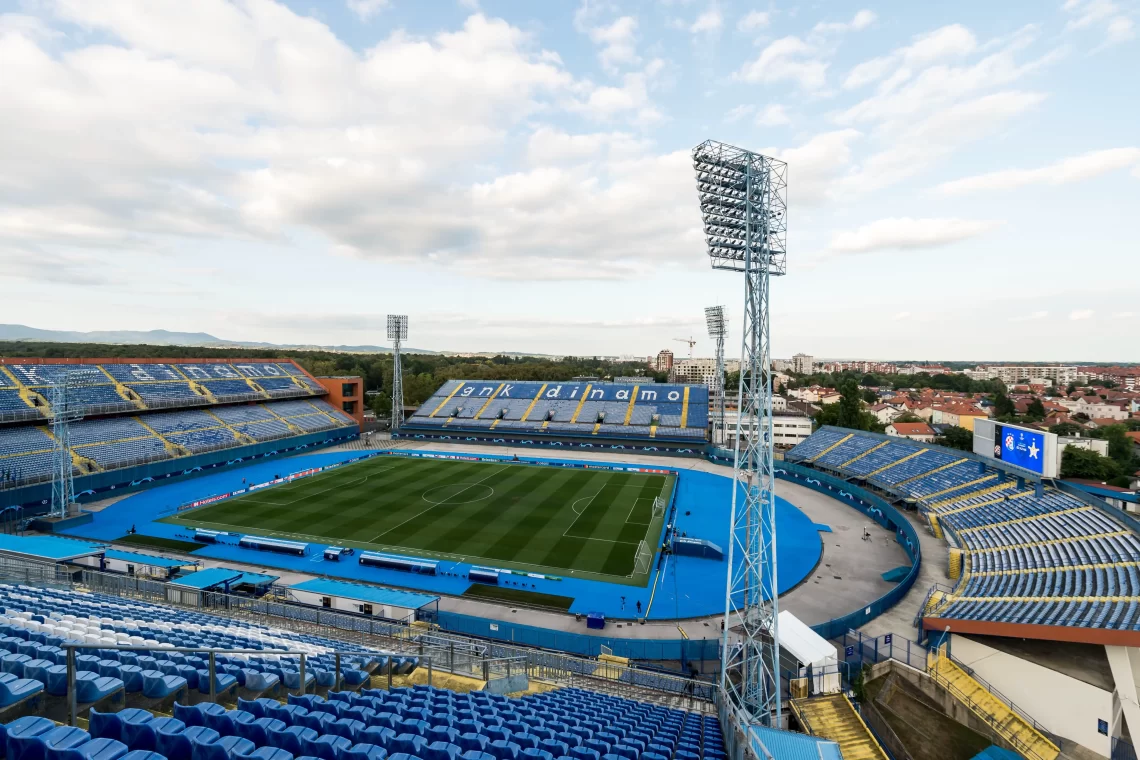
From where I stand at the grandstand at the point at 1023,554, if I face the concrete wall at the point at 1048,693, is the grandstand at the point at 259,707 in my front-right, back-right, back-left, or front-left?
front-right

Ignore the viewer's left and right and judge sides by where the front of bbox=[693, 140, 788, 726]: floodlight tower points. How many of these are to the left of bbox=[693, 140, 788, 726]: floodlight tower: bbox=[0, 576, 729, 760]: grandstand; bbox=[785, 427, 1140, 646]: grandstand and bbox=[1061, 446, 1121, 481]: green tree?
1

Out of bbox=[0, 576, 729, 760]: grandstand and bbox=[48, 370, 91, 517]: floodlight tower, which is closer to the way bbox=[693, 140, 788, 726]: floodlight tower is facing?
the floodlight tower

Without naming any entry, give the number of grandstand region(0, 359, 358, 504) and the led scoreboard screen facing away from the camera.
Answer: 0

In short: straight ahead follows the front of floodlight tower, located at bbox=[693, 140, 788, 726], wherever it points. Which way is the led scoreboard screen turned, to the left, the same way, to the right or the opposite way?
to the left

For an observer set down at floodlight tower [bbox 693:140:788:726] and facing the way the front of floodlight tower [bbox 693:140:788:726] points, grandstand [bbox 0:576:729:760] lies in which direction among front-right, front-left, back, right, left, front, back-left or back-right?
left

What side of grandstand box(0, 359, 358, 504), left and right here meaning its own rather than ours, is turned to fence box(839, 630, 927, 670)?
front

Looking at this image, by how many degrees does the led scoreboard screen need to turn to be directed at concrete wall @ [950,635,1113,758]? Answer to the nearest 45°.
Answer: approximately 45° to its left

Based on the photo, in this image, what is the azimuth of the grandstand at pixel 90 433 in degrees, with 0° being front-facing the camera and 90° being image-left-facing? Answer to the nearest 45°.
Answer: approximately 315°

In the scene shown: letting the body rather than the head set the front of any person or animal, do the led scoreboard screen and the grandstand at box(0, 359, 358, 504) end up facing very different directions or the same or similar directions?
very different directions

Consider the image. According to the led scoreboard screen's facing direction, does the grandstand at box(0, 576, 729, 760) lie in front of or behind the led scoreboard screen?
in front

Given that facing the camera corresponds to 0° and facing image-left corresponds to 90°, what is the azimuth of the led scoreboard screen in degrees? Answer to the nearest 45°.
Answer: approximately 45°

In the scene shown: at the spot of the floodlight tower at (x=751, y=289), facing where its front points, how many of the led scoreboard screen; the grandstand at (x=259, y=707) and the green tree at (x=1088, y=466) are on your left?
1

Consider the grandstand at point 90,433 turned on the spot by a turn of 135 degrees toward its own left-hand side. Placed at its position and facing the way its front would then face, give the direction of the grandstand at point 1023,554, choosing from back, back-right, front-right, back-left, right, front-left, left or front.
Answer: back-right

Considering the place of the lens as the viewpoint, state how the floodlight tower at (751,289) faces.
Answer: facing away from the viewer and to the left of the viewer

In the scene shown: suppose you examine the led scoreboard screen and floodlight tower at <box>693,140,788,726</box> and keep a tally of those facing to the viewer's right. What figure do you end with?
0

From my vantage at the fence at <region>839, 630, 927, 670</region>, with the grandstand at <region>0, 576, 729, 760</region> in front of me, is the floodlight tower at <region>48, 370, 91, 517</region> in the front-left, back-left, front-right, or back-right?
front-right

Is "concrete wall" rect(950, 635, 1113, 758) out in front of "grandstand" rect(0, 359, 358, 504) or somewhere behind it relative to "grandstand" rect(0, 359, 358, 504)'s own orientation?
in front

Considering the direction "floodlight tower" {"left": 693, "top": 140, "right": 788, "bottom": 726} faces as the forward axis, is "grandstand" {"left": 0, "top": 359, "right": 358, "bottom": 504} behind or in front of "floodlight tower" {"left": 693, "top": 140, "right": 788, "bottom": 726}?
in front

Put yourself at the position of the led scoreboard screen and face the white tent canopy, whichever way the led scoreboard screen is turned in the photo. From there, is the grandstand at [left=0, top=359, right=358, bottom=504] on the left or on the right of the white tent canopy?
right
